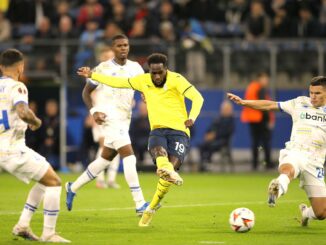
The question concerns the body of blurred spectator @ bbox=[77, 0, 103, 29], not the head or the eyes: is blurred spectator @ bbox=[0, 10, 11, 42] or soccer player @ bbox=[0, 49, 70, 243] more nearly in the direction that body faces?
the soccer player

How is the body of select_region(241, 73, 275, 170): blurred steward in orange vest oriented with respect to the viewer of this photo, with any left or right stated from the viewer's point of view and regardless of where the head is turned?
facing the viewer and to the right of the viewer

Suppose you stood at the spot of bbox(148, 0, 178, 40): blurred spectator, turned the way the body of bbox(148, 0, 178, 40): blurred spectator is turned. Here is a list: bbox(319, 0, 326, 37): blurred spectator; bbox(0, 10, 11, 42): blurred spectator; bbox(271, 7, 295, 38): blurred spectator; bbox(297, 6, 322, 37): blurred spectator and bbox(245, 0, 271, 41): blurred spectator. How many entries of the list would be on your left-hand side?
4

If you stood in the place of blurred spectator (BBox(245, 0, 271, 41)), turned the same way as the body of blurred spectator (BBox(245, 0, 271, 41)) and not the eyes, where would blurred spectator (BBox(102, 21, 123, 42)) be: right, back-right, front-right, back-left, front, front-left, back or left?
right

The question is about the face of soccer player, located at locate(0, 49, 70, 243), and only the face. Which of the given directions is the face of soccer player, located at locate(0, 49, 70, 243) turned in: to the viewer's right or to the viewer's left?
to the viewer's right

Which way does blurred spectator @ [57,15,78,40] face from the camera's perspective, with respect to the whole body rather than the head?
toward the camera

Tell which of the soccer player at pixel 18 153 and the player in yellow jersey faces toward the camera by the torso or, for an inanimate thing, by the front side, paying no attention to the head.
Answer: the player in yellow jersey

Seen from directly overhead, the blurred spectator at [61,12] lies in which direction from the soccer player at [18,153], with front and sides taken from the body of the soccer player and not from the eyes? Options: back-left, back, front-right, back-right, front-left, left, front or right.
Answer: front-left

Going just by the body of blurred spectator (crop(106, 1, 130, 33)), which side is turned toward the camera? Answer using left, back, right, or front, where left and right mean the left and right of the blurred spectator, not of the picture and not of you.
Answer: front

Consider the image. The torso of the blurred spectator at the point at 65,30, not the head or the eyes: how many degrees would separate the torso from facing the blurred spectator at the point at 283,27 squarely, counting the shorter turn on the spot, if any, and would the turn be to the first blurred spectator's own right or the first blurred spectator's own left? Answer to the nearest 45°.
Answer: approximately 90° to the first blurred spectator's own left

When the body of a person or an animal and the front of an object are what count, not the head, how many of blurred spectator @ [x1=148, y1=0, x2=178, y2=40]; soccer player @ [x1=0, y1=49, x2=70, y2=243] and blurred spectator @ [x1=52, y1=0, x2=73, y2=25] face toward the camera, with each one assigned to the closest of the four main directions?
2

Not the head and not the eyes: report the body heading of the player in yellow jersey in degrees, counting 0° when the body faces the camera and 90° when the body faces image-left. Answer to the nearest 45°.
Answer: approximately 0°

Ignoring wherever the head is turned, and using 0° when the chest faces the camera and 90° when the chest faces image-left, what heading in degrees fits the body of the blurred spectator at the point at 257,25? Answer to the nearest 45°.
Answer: approximately 0°

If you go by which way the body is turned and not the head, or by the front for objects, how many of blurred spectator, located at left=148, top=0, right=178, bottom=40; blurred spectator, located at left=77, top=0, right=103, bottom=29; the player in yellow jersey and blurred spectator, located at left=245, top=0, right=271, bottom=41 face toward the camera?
4

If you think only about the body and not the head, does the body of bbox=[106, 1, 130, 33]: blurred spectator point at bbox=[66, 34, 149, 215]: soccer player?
yes
